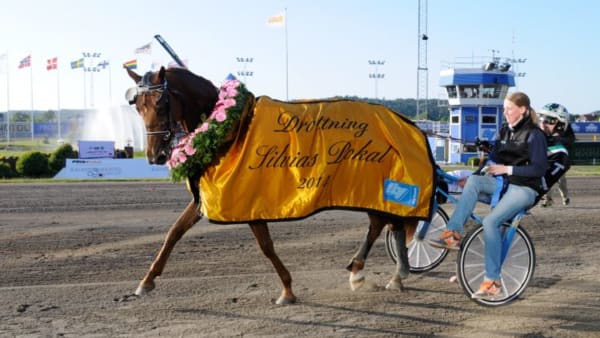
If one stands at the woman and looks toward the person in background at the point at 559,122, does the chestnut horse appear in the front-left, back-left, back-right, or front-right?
back-left

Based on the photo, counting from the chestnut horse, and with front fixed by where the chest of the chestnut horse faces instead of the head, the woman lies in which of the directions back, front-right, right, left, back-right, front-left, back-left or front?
back

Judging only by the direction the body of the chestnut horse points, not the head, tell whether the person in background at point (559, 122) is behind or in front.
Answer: behind

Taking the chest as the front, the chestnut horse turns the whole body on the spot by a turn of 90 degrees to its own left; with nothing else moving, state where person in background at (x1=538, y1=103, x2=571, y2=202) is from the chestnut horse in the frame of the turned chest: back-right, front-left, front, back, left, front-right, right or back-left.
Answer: left

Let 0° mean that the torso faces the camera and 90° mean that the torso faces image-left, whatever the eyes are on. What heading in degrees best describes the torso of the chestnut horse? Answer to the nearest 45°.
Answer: approximately 90°
